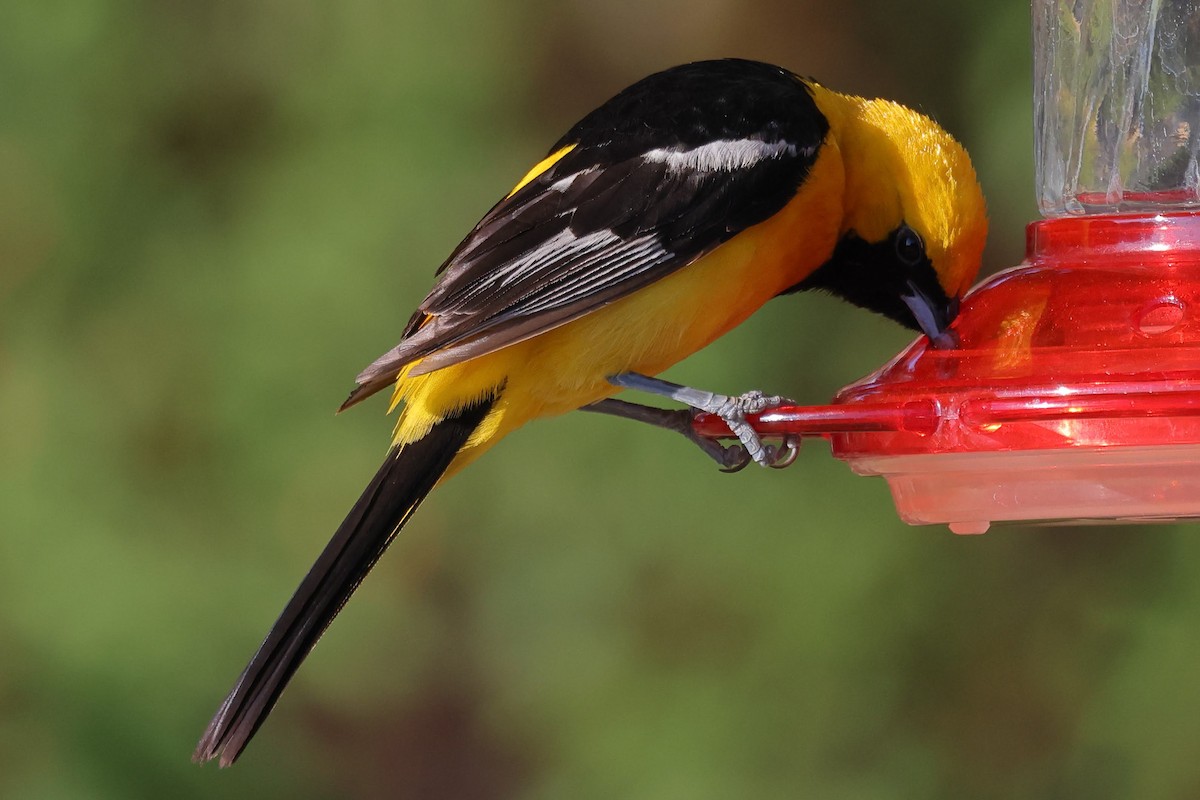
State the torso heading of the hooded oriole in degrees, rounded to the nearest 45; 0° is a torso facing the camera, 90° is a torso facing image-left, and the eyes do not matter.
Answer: approximately 270°
